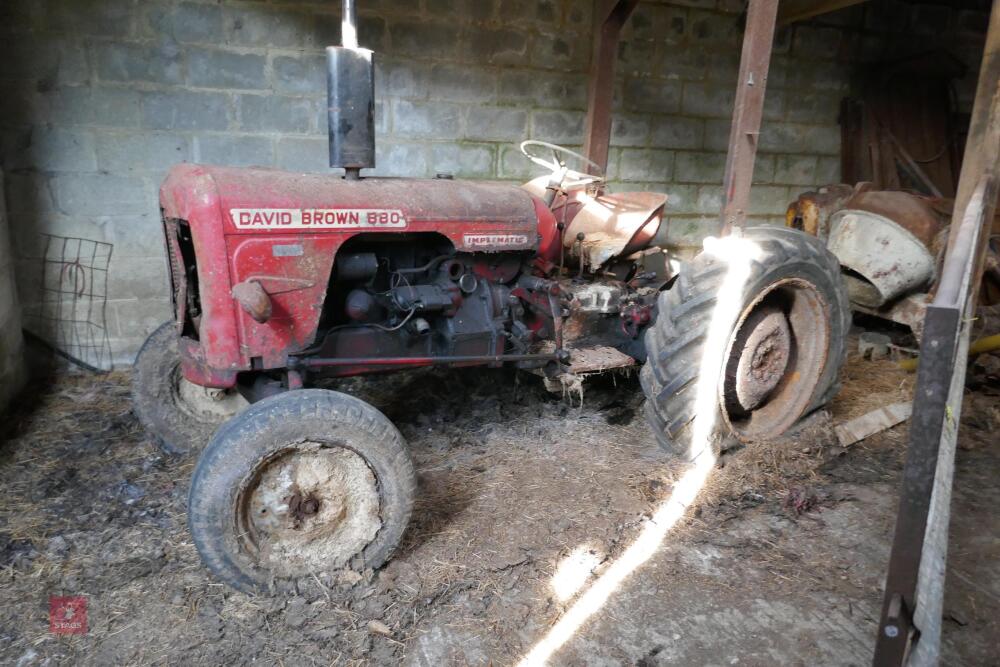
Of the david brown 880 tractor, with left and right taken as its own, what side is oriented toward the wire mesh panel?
right

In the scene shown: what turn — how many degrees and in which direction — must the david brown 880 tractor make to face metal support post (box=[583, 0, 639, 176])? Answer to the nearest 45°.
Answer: approximately 180°

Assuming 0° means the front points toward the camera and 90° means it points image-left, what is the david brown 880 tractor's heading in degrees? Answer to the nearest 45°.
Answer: approximately 45°

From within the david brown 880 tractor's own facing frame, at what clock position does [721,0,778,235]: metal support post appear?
The metal support post is roughly at 7 o'clock from the david brown 880 tractor.

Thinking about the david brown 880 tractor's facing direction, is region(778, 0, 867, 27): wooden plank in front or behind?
behind
